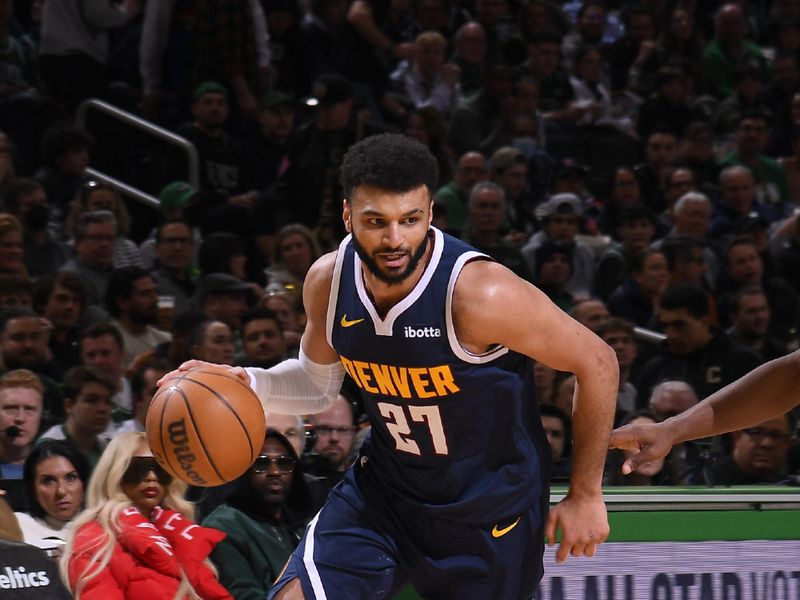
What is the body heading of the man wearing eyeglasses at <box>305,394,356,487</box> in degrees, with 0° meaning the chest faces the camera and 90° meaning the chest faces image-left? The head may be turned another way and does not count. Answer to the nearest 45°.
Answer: approximately 0°

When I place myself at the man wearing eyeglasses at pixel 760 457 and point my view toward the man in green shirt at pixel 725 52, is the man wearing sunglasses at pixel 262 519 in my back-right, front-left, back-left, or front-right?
back-left

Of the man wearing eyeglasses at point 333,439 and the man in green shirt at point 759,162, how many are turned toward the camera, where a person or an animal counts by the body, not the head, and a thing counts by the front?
2

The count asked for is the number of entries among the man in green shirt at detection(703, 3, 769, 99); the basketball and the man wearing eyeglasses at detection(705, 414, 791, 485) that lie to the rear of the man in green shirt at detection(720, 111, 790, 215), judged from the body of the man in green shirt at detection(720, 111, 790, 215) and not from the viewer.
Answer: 1

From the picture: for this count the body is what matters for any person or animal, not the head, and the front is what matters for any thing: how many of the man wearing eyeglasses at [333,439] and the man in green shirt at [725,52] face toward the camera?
2

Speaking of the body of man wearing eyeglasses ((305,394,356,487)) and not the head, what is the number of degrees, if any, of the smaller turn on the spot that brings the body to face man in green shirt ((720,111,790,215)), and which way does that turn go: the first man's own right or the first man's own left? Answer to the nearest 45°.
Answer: approximately 135° to the first man's own left

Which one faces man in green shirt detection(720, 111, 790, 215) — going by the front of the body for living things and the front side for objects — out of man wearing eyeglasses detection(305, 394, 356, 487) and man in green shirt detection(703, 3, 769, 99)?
man in green shirt detection(703, 3, 769, 99)
